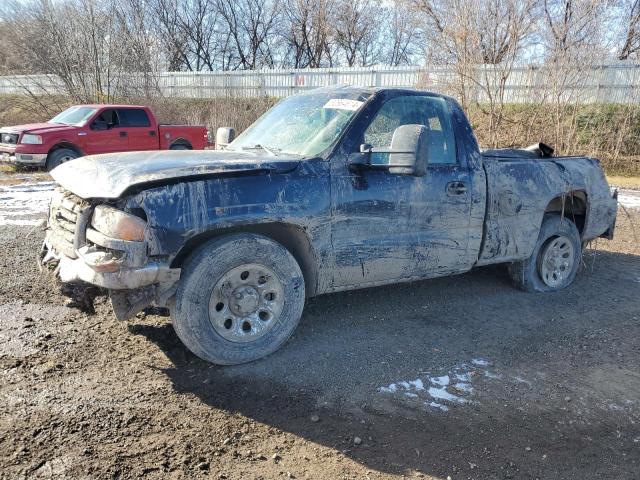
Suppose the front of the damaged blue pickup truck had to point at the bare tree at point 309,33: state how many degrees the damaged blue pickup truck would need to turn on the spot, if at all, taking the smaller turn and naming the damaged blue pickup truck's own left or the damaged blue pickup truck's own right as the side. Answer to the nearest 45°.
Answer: approximately 135° to the damaged blue pickup truck's own right

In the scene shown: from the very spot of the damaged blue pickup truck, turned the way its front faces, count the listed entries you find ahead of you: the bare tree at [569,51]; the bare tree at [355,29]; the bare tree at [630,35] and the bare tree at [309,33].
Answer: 0

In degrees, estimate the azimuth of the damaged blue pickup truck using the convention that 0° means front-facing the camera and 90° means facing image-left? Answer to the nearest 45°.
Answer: approximately 45°

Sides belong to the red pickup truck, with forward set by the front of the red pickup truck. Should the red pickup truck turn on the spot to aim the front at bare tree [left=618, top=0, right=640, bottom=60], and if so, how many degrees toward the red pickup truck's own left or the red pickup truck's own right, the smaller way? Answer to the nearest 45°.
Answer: approximately 135° to the red pickup truck's own left

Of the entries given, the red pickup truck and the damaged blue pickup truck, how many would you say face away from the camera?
0

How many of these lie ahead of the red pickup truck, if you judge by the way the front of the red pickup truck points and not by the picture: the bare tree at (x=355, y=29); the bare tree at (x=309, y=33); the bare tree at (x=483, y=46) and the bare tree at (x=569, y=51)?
0

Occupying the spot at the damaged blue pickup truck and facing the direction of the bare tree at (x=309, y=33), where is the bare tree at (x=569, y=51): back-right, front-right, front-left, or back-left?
front-right

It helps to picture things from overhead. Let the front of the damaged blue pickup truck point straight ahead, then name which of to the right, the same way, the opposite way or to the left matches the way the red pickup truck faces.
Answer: the same way

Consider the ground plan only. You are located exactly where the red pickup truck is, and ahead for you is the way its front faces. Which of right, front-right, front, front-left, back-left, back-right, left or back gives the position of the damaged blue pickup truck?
front-left

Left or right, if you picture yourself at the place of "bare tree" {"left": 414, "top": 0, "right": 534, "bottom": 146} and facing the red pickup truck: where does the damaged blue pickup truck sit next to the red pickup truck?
left

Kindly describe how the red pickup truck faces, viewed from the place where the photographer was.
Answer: facing the viewer and to the left of the viewer

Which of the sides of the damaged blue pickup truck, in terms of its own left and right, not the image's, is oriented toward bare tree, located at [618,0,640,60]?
back

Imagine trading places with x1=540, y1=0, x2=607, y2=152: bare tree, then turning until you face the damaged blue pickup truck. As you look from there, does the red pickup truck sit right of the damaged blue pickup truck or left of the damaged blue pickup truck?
right

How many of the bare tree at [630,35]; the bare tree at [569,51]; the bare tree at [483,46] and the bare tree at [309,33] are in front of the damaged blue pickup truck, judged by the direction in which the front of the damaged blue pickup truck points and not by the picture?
0

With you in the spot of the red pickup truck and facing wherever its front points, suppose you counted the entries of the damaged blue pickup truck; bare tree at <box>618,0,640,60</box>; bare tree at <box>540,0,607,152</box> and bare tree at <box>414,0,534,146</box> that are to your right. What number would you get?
0

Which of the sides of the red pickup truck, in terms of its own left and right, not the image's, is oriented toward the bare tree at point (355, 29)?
back
